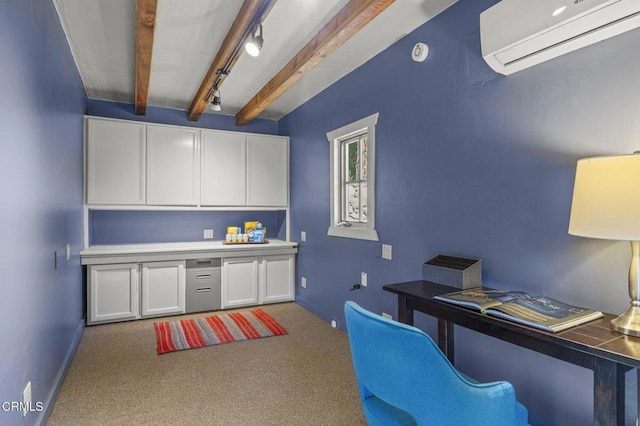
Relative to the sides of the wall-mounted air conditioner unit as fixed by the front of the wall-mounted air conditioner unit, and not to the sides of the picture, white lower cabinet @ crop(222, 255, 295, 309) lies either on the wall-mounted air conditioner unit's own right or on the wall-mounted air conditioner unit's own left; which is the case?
on the wall-mounted air conditioner unit's own right

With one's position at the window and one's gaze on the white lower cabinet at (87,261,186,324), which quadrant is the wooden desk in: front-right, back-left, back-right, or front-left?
back-left

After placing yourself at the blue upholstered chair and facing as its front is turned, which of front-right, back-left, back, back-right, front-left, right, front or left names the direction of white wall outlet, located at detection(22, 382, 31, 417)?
back-left

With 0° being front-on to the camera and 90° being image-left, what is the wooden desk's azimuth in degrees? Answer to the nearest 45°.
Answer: approximately 45°

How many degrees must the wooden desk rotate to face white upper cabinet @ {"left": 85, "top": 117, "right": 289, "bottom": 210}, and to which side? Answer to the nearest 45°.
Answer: approximately 45° to its right

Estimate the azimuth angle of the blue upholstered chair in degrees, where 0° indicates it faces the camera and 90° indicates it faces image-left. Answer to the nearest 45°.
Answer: approximately 225°

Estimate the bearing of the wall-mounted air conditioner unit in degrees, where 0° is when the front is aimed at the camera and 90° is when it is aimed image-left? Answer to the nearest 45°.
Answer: approximately 45°

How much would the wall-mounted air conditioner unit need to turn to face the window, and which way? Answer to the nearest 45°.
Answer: approximately 90° to its right

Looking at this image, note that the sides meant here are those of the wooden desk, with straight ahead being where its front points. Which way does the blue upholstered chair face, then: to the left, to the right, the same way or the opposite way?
the opposite way
